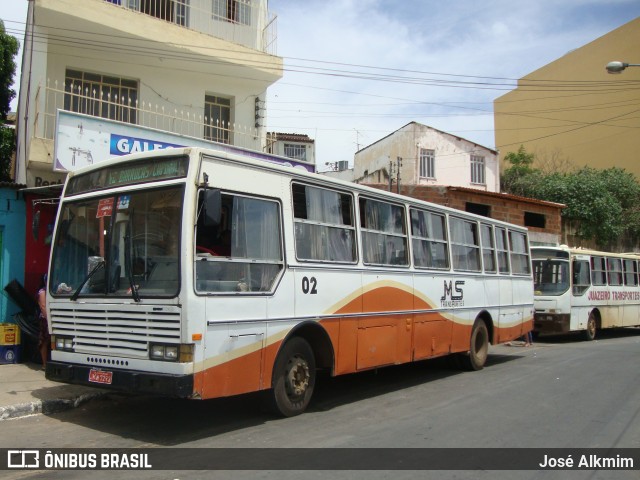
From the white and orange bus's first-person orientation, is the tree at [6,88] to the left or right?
on its right

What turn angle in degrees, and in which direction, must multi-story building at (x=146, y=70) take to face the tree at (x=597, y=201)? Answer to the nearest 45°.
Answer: approximately 90° to its left

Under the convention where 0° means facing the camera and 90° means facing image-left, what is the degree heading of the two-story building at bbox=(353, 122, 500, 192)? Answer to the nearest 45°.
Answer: approximately 315°

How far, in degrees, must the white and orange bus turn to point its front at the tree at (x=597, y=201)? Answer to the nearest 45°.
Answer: approximately 180°

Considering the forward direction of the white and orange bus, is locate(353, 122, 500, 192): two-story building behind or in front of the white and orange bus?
behind

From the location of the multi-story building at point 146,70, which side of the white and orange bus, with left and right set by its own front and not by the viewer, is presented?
right

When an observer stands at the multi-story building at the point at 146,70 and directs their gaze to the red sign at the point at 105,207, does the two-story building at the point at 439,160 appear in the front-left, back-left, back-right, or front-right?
back-left

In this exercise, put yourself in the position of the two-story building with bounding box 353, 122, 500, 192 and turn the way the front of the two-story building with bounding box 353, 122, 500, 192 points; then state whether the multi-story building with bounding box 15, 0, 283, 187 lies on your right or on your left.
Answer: on your right

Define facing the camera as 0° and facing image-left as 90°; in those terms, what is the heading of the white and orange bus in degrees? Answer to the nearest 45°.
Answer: approximately 45°

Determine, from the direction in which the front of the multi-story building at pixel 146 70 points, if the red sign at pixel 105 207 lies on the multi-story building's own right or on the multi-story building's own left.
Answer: on the multi-story building's own right

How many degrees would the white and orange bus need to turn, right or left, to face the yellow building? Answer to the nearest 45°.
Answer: approximately 180°

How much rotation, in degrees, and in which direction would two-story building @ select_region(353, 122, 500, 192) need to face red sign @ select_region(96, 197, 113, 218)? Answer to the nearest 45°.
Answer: approximately 45° to its right

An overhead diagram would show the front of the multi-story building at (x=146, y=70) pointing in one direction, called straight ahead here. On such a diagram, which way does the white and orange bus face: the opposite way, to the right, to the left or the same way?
to the right

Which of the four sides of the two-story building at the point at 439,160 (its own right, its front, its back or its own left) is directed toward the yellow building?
left
